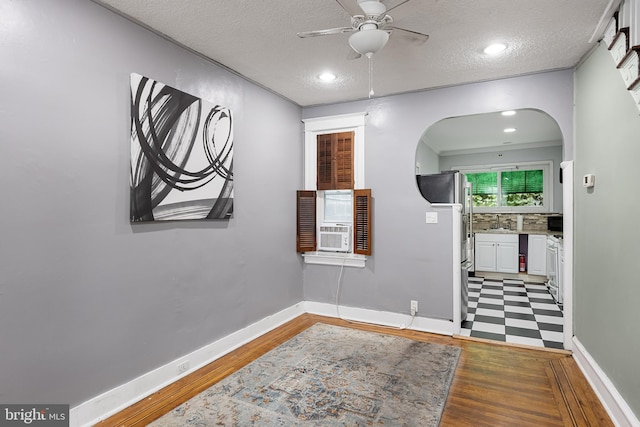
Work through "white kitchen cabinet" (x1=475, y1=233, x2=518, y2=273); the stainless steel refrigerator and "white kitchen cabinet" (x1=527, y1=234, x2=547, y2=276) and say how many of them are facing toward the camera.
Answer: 2

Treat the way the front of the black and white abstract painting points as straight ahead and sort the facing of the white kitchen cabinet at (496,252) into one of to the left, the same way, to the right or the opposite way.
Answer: to the right

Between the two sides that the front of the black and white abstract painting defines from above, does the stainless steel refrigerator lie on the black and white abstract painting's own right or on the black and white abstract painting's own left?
on the black and white abstract painting's own left

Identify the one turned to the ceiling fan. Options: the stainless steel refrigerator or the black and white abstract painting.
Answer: the black and white abstract painting

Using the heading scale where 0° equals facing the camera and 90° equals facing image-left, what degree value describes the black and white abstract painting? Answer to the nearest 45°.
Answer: approximately 315°

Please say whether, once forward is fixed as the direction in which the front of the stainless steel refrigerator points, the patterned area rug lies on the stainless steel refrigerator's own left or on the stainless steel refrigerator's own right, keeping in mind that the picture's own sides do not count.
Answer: on the stainless steel refrigerator's own right

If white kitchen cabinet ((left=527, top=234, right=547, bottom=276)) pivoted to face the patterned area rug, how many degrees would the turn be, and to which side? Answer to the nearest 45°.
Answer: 0° — it already faces it

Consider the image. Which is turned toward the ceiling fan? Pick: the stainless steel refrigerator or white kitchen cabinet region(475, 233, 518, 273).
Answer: the white kitchen cabinet

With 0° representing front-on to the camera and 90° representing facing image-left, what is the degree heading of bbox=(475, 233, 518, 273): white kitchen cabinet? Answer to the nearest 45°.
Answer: approximately 0°

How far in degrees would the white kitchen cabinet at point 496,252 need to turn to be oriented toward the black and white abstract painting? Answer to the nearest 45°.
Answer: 0° — it already faces it

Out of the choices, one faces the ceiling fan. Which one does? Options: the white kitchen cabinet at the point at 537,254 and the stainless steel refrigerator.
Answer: the white kitchen cabinet

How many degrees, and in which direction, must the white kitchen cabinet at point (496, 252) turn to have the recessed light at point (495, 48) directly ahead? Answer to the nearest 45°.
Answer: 0° — it already faces it
